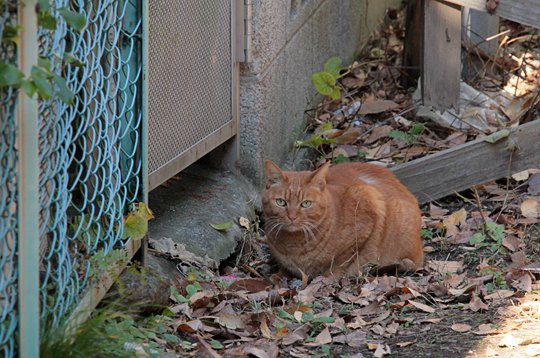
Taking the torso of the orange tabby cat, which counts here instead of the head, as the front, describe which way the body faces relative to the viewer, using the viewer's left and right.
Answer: facing the viewer and to the left of the viewer

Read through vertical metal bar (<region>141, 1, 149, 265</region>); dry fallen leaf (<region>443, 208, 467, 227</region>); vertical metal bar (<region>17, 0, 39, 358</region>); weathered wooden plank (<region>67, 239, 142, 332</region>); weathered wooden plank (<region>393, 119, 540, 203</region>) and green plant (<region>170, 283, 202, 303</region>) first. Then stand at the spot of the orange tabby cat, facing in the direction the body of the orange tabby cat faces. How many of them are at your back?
2

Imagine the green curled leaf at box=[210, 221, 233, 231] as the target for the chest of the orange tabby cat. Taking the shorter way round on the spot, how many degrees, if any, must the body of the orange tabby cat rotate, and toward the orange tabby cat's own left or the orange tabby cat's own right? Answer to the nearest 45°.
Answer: approximately 45° to the orange tabby cat's own right

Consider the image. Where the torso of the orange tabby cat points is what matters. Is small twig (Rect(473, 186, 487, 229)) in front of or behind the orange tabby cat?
behind

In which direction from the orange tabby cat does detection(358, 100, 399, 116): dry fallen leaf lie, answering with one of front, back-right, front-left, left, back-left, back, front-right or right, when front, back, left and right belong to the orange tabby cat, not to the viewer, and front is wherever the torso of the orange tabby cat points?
back-right

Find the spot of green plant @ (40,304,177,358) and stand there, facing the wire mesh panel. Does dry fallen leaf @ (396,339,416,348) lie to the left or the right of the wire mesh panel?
right

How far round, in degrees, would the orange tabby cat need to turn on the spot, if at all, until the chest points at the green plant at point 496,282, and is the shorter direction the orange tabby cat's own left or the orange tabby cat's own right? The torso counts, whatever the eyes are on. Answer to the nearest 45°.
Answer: approximately 90° to the orange tabby cat's own left

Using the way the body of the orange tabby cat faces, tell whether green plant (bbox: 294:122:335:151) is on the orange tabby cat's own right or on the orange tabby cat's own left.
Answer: on the orange tabby cat's own right

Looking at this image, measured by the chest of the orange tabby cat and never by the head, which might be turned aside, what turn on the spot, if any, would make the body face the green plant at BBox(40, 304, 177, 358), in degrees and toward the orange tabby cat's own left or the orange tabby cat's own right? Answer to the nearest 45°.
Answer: approximately 45° to the orange tabby cat's own left

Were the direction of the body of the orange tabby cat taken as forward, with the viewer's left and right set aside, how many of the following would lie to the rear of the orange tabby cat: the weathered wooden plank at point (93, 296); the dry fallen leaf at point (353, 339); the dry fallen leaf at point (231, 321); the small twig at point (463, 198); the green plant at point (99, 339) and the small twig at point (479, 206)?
2

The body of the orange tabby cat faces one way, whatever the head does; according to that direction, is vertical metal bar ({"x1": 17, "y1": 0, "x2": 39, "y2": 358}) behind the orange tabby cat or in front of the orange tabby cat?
in front

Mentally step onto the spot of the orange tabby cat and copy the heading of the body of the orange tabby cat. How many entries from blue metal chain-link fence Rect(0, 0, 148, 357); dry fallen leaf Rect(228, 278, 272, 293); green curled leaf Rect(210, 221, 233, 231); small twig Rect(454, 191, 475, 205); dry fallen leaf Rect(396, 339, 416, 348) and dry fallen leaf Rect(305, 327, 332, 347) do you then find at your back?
1

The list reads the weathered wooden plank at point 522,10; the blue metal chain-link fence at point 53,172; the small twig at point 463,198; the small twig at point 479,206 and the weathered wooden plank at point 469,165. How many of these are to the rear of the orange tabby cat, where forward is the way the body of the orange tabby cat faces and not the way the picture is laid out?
4

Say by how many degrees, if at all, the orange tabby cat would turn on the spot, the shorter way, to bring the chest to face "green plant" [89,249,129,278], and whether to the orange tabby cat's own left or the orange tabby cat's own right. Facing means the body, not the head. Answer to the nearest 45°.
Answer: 0° — it already faces it
